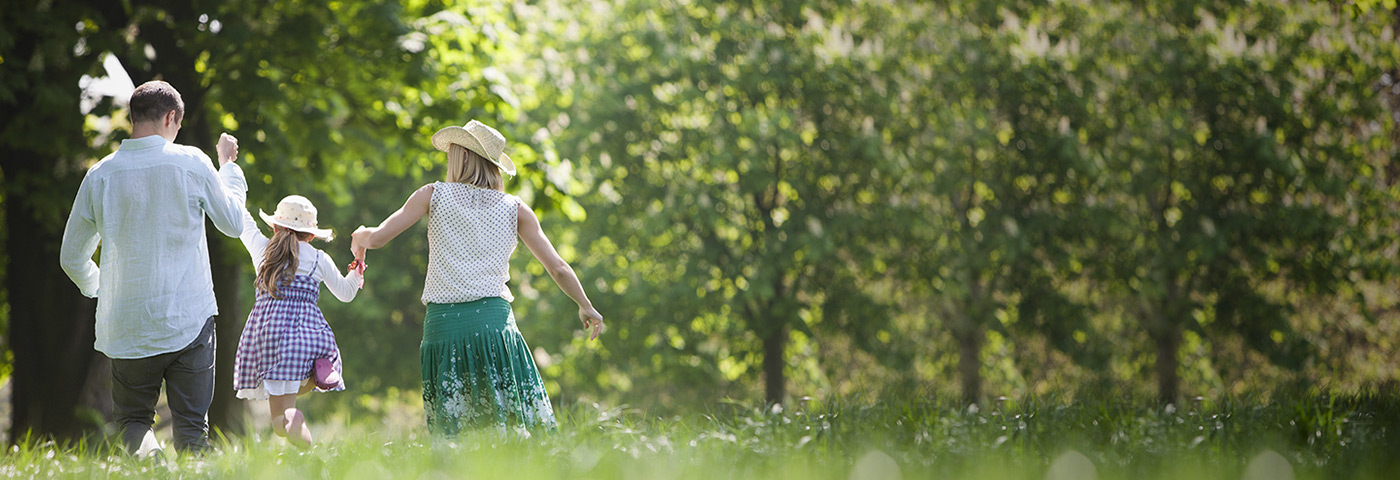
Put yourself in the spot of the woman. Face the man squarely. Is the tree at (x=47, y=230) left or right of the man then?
right

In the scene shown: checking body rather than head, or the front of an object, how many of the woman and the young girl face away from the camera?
2

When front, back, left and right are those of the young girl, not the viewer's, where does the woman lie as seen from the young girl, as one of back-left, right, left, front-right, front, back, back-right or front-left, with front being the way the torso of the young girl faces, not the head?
back-right

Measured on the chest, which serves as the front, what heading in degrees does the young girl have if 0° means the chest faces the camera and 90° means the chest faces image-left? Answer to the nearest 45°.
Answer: approximately 180°

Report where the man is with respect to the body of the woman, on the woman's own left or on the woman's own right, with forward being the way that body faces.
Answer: on the woman's own left

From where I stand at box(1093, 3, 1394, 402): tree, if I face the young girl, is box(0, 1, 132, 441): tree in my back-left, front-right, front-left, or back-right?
front-right

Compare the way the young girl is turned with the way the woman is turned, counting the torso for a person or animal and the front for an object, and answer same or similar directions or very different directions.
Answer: same or similar directions

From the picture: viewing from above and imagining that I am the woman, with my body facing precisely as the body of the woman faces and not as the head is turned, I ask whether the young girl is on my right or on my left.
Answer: on my left

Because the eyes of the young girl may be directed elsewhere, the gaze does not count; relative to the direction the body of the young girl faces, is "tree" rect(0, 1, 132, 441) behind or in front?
in front

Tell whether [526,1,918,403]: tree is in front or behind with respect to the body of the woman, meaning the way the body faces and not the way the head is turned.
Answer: in front

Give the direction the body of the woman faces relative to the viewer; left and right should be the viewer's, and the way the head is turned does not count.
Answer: facing away from the viewer
